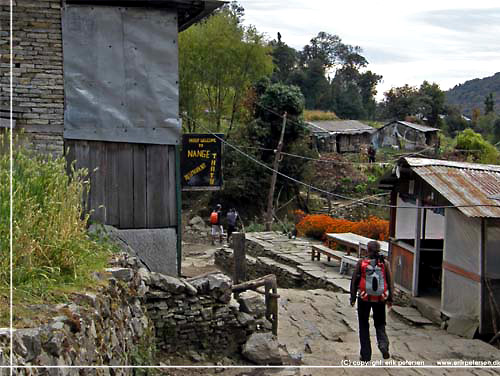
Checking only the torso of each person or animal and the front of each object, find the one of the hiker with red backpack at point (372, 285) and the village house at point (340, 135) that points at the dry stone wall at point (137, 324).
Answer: the village house

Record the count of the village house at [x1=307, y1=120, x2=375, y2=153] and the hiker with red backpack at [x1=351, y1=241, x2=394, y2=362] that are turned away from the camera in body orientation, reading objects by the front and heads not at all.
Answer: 1

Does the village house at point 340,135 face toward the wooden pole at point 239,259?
yes

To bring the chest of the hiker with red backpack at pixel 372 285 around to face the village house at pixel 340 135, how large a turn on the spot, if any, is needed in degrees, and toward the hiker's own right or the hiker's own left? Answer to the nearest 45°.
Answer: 0° — they already face it

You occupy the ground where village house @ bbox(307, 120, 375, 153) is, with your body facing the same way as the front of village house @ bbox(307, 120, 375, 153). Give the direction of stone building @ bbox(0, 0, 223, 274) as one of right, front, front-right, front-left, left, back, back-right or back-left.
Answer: front

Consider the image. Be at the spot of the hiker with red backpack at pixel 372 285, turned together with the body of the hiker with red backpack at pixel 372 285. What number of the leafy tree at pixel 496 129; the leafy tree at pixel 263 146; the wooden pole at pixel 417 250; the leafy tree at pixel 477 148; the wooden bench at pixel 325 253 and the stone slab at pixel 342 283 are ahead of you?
6

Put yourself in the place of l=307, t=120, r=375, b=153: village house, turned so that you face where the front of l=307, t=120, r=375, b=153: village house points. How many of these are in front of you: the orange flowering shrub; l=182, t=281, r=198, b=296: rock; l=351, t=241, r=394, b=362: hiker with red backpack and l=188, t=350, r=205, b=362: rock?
4

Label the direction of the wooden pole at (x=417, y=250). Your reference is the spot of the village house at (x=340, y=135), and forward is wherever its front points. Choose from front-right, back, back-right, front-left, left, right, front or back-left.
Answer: front

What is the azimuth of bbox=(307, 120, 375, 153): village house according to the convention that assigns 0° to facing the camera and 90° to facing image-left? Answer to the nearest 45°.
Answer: approximately 0°

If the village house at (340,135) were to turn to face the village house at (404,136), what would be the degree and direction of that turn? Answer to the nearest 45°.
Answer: approximately 90° to its left

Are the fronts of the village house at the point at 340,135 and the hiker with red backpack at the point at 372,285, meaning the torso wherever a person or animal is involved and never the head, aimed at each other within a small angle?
yes

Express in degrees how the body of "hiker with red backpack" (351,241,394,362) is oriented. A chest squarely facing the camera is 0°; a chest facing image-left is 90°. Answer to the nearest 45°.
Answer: approximately 180°

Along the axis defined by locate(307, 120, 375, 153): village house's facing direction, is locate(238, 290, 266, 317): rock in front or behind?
in front

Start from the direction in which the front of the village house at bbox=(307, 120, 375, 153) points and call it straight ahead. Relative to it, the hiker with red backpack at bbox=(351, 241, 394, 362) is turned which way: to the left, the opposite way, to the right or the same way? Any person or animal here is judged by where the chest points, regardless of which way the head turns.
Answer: the opposite way

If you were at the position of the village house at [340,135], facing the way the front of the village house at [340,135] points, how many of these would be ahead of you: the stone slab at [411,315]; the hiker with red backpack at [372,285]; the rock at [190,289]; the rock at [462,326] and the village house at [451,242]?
5
